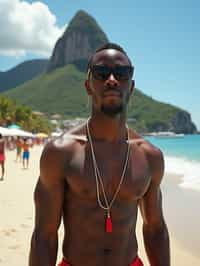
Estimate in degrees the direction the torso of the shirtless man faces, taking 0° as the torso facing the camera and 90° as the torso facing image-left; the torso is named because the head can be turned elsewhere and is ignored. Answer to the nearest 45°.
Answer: approximately 0°
